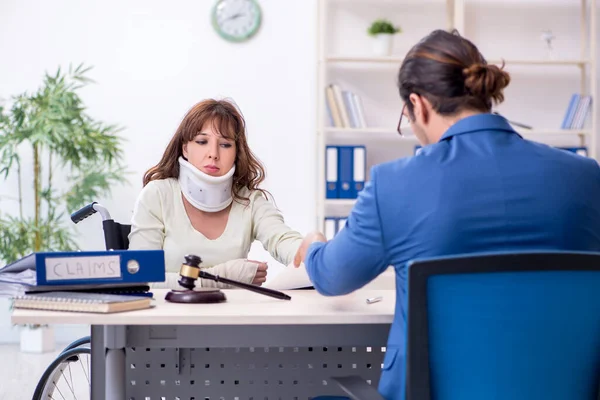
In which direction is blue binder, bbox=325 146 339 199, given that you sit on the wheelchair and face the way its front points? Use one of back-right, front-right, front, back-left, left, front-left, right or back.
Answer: left

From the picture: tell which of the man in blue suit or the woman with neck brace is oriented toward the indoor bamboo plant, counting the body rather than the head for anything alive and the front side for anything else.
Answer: the man in blue suit

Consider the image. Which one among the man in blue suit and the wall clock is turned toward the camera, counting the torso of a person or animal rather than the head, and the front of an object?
the wall clock

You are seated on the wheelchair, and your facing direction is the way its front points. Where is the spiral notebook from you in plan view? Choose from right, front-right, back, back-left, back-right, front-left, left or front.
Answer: front-right

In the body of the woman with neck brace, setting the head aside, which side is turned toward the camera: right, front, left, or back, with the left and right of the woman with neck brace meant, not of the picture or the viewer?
front

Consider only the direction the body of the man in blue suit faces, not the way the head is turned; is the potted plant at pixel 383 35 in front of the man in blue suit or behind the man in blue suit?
in front

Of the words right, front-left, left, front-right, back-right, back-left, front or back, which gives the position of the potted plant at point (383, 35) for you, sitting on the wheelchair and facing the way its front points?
left

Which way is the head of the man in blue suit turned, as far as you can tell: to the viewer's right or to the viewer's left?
to the viewer's left

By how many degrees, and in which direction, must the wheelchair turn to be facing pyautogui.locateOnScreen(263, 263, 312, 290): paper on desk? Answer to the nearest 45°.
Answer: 0° — it already faces it

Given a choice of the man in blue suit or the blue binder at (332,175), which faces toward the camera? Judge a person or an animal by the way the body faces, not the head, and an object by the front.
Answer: the blue binder

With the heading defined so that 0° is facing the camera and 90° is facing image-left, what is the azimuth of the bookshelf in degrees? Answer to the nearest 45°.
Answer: approximately 0°

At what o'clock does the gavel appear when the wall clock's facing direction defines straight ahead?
The gavel is roughly at 12 o'clock from the wall clock.

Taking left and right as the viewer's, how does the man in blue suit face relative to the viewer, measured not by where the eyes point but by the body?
facing away from the viewer and to the left of the viewer
